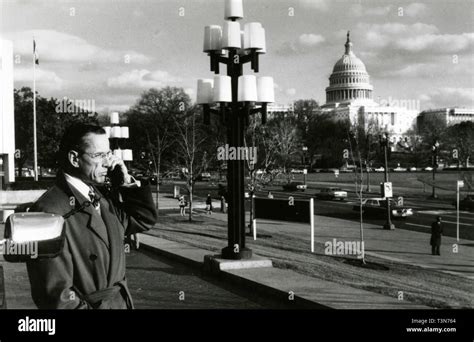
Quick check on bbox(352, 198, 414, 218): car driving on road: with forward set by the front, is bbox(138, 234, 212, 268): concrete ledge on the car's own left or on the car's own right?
on the car's own right

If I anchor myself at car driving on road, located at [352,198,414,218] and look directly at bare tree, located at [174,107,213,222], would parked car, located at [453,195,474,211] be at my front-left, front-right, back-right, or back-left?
back-right

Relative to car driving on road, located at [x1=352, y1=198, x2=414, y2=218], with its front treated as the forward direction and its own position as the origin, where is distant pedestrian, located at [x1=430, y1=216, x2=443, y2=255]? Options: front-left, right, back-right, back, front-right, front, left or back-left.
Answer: front-right

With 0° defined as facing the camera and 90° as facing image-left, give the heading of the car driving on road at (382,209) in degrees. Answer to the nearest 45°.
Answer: approximately 315°

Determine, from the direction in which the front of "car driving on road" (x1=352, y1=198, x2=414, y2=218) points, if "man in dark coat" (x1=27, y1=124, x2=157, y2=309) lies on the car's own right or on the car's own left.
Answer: on the car's own right
